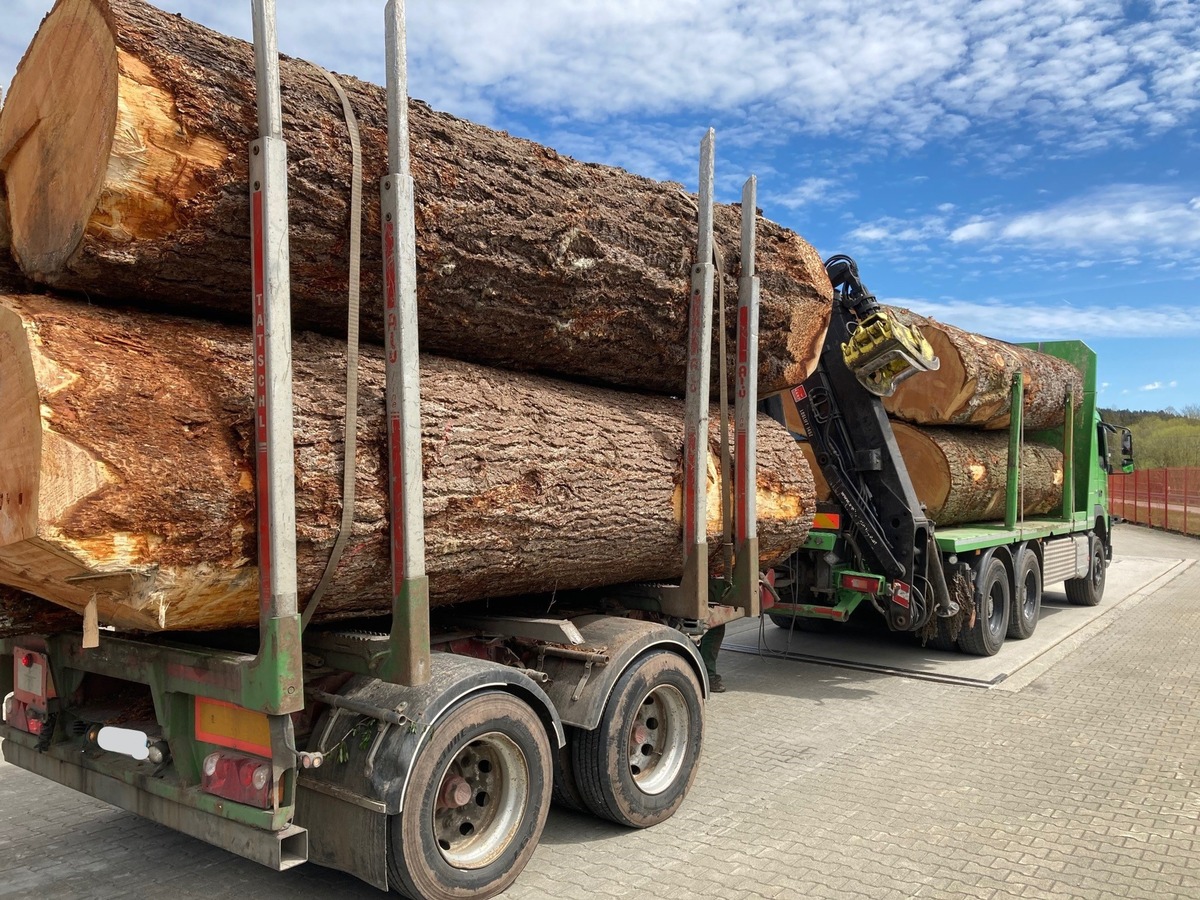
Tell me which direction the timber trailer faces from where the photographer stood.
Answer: facing away from the viewer and to the right of the viewer

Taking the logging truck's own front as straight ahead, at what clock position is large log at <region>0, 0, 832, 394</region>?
The large log is roughly at 5 o'clock from the logging truck.

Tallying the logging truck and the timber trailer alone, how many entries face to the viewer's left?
0

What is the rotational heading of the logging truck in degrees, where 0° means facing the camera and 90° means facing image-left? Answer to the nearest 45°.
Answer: approximately 225°

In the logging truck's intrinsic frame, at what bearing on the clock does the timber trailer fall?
The timber trailer is roughly at 5 o'clock from the logging truck.

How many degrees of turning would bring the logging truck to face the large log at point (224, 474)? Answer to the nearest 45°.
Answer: approximately 135° to its right

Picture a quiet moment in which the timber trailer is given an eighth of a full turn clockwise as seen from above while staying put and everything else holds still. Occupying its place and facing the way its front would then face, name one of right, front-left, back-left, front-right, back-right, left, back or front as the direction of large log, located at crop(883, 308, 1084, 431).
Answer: front-left

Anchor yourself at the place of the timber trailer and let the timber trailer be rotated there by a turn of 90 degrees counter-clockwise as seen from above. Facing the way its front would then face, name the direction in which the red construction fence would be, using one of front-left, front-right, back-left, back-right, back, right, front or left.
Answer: right

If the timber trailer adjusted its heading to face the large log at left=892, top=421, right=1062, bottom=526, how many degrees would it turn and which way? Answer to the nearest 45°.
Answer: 0° — it already faces it

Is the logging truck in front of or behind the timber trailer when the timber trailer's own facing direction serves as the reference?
in front

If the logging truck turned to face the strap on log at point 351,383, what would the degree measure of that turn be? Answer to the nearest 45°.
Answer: approximately 135° to its right
